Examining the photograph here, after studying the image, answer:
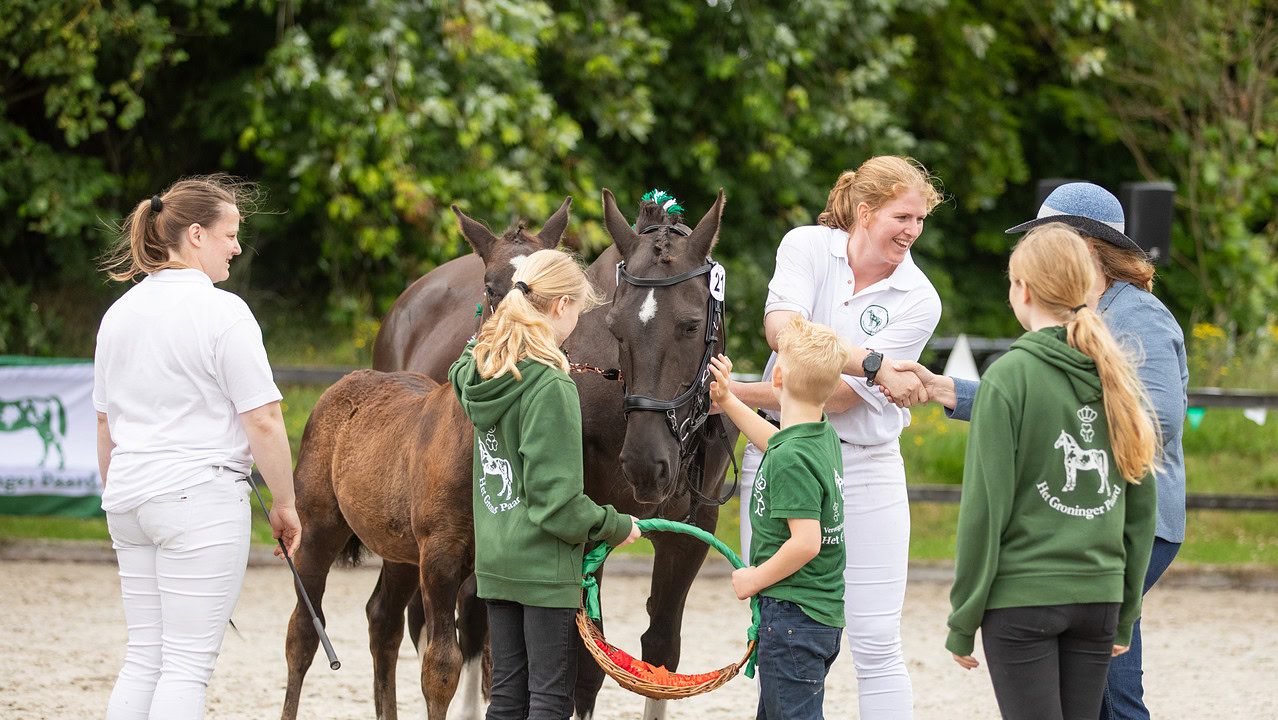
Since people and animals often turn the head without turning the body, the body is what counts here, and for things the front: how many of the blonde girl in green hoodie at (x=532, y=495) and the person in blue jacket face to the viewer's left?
1

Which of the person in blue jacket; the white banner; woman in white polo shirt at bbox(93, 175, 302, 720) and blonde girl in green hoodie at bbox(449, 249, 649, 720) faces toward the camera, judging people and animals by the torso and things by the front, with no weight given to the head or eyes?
the white banner

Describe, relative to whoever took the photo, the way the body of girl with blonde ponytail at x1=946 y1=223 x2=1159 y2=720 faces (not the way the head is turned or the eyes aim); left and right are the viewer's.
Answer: facing away from the viewer and to the left of the viewer

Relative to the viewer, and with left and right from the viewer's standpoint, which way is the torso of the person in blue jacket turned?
facing to the left of the viewer

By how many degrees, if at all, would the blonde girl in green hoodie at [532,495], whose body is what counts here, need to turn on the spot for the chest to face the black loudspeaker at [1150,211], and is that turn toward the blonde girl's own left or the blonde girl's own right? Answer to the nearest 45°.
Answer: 0° — they already face it

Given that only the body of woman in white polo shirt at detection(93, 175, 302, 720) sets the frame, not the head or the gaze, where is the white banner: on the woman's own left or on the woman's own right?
on the woman's own left

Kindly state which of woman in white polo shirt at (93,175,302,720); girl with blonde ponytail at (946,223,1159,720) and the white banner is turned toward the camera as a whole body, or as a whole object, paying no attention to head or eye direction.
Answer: the white banner
